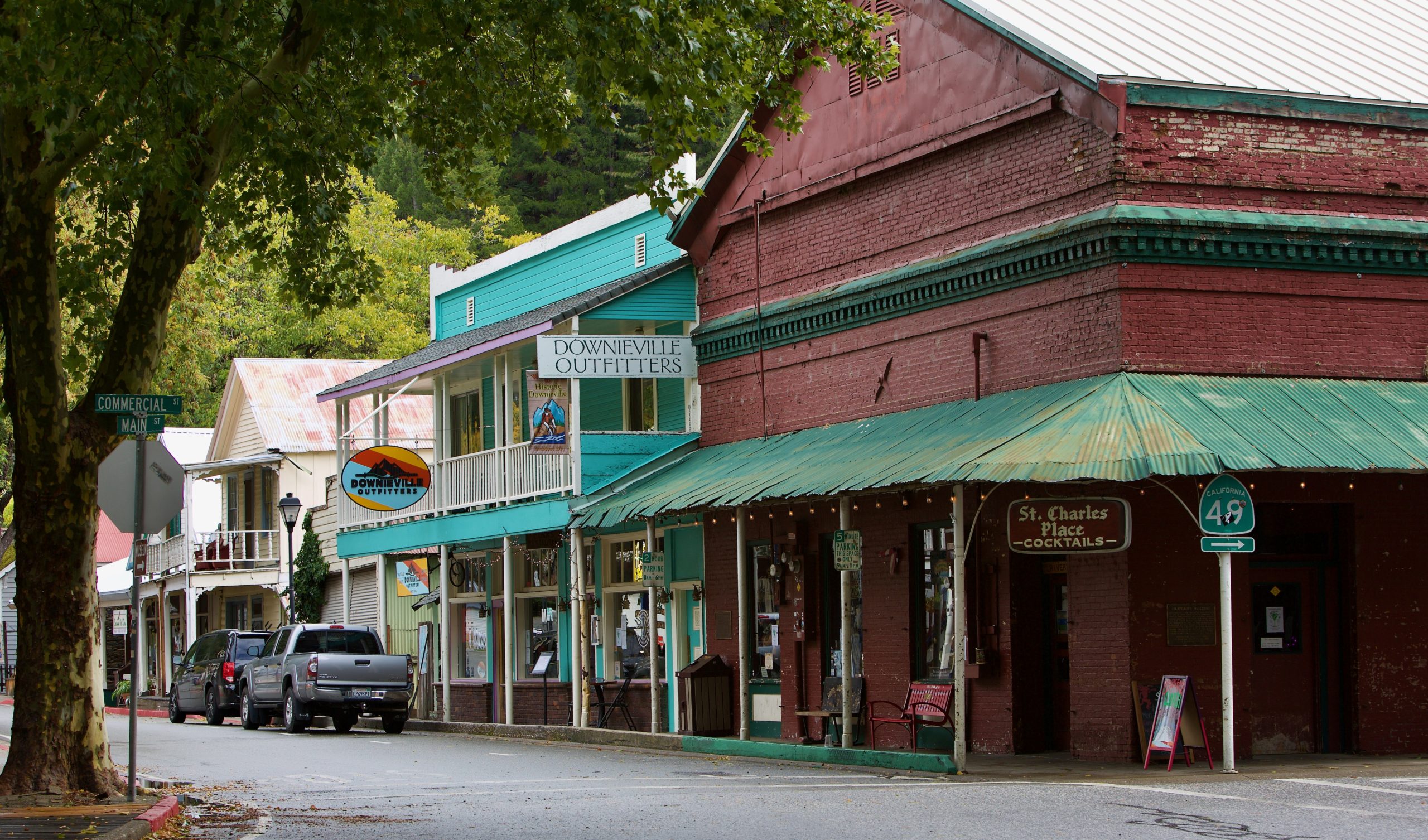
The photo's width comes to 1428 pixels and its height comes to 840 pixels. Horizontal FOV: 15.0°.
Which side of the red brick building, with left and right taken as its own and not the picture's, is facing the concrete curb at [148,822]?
front

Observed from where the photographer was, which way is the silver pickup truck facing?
facing away from the viewer and to the left of the viewer

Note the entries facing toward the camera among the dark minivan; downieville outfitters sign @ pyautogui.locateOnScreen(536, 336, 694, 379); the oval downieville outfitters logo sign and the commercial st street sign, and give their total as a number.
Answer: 3

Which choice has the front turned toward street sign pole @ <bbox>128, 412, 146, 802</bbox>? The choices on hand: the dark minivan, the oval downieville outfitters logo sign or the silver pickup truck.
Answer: the oval downieville outfitters logo sign

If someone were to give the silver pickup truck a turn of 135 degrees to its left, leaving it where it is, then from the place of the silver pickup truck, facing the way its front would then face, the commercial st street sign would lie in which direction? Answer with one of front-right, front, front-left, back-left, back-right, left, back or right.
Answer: front

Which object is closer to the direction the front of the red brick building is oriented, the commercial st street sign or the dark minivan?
the commercial st street sign

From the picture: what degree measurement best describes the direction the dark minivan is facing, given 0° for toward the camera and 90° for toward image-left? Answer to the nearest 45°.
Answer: approximately 135°

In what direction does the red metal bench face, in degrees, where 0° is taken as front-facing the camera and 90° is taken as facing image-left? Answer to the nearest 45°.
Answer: approximately 45°

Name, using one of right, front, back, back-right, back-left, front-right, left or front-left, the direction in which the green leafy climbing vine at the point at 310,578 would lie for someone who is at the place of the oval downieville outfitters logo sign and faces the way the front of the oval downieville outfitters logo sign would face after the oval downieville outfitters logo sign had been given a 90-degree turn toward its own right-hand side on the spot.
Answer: right
